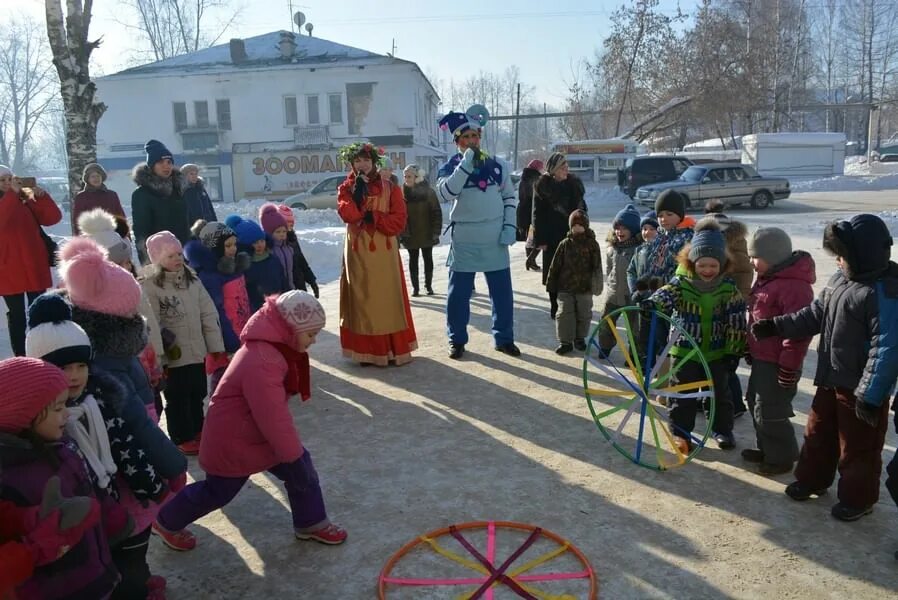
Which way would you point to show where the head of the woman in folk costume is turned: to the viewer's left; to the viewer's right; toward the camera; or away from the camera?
toward the camera

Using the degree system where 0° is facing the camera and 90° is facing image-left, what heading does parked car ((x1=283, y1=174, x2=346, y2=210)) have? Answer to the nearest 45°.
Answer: approximately 90°

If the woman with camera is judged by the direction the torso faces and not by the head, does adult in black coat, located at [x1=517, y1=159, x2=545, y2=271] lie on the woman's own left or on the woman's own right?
on the woman's own left

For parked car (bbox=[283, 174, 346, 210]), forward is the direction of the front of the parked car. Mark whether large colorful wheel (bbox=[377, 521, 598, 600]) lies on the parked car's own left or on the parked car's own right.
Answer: on the parked car's own left

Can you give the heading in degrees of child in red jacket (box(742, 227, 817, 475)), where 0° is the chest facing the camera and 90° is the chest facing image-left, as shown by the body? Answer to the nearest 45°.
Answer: approximately 90°

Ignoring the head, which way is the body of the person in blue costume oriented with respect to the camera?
toward the camera

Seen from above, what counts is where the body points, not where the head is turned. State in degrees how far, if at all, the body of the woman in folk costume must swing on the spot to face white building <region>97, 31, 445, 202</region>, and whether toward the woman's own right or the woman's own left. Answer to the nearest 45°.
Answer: approximately 180°

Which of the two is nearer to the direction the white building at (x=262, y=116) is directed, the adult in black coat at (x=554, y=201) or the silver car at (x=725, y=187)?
the adult in black coat

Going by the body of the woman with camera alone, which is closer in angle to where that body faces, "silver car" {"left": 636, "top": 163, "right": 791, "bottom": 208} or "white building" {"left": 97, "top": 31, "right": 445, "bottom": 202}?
the silver car

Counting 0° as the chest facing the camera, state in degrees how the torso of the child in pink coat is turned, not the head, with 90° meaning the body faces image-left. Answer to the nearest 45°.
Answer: approximately 270°

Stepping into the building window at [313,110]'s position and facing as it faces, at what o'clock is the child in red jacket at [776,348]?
The child in red jacket is roughly at 12 o'clock from the building window.

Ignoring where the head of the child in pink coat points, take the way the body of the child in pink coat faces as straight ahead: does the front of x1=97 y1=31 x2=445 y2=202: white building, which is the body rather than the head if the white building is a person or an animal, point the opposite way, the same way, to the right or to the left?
to the right

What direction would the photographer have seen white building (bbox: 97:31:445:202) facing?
facing the viewer

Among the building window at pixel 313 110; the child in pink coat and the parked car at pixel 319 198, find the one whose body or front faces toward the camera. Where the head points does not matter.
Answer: the building window

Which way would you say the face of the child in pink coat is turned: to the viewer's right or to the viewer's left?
to the viewer's right

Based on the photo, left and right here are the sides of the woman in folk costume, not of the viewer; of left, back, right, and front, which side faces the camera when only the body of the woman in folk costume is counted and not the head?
front
